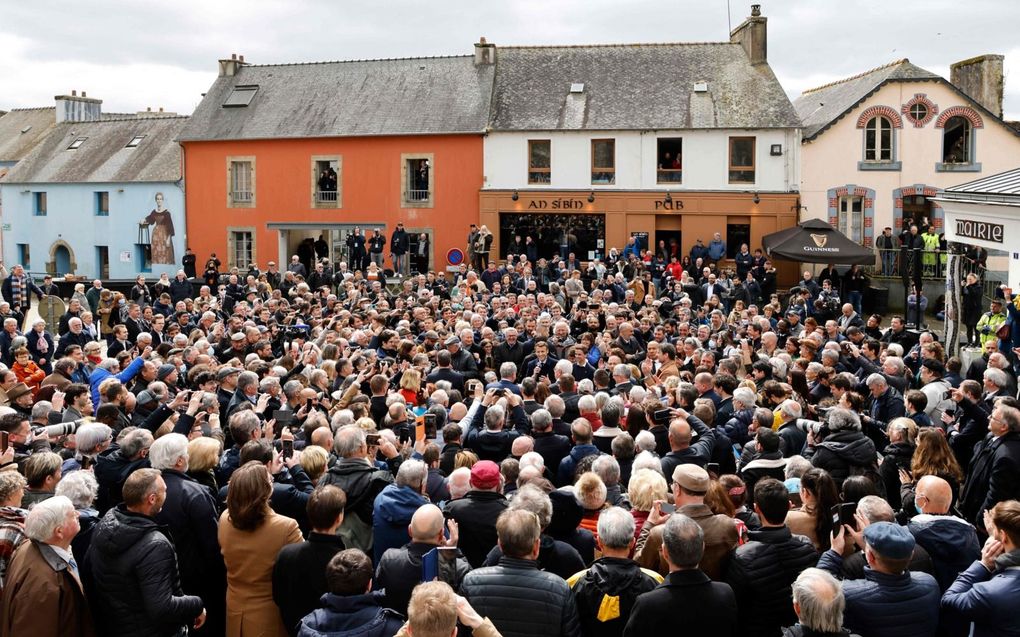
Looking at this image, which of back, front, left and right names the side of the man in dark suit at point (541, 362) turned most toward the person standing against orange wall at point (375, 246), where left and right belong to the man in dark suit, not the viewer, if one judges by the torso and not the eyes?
back

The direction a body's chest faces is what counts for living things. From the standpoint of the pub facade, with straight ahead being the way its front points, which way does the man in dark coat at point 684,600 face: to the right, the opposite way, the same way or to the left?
the opposite way

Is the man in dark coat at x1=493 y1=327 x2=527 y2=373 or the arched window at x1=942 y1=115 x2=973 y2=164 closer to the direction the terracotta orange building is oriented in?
the man in dark coat

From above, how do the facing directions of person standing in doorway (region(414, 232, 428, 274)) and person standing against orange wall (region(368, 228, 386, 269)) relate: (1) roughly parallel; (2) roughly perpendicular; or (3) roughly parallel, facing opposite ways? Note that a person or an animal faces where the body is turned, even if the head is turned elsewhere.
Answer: roughly parallel

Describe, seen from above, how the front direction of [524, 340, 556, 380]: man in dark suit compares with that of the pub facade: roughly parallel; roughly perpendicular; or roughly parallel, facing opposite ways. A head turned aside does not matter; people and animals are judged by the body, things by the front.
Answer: roughly parallel

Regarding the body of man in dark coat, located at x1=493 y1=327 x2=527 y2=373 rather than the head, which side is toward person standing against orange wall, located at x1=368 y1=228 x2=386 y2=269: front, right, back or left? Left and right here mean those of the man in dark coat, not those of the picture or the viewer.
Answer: back

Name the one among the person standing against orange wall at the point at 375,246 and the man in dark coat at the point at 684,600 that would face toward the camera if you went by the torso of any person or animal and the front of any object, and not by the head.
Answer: the person standing against orange wall

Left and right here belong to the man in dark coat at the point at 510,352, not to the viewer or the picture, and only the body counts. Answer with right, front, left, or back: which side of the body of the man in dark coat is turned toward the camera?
front

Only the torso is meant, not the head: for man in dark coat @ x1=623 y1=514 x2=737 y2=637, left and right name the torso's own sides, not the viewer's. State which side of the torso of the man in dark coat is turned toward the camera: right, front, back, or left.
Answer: back

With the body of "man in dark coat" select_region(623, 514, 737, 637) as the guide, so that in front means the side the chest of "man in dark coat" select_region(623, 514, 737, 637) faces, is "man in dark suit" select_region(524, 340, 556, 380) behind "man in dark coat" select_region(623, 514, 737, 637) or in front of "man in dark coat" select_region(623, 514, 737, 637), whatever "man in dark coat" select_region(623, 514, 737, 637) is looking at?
in front

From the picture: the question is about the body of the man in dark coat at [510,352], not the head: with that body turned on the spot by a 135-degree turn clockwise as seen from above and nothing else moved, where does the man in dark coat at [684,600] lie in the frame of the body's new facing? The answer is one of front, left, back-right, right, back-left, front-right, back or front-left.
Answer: back-left

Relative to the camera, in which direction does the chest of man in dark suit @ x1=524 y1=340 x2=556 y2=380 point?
toward the camera

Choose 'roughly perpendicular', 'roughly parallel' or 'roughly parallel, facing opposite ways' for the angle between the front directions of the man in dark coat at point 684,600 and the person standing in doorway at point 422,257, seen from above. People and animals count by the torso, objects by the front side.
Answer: roughly parallel, facing opposite ways

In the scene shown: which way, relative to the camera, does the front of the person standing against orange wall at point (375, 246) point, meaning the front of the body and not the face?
toward the camera

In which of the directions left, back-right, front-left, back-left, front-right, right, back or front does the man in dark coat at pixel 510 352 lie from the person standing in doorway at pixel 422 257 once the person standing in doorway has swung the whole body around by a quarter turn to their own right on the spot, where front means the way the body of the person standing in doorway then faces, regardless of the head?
left

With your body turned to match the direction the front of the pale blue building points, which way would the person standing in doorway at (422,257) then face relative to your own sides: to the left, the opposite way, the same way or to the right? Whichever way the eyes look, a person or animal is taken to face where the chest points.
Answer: the same way

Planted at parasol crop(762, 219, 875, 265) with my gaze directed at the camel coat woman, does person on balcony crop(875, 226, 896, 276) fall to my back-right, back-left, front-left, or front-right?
back-left

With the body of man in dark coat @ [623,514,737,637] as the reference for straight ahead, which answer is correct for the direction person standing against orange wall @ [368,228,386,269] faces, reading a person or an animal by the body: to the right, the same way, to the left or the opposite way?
the opposite way
